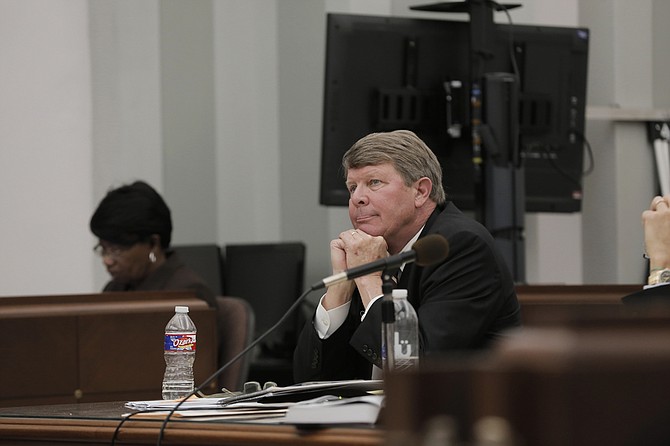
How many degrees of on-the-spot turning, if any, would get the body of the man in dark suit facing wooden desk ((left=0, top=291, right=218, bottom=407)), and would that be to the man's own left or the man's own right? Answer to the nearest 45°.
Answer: approximately 90° to the man's own right

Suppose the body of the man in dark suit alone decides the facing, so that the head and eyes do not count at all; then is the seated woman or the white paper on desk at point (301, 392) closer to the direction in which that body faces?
the white paper on desk

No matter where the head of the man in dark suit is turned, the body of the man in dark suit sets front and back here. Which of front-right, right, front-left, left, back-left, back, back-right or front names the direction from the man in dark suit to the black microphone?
front-left

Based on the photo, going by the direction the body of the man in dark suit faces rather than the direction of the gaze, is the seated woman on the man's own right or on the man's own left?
on the man's own right

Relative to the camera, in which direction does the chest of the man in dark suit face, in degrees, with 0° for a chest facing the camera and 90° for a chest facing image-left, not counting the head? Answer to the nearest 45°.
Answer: approximately 45°

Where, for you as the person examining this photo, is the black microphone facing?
facing to the right of the viewer

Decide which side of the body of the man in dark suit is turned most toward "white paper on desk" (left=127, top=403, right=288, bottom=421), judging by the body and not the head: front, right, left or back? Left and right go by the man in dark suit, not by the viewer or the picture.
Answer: front
